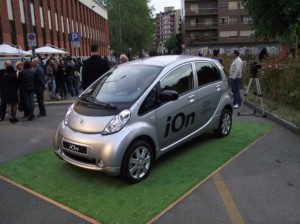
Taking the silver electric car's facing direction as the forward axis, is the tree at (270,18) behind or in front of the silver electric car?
behind

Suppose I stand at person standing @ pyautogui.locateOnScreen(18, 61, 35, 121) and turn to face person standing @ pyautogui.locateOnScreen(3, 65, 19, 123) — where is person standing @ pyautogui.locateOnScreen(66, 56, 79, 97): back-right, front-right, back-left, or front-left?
back-right

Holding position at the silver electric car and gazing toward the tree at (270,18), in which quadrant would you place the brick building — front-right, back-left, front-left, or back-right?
front-left

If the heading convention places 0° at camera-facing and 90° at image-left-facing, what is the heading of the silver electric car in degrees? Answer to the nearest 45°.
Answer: approximately 45°

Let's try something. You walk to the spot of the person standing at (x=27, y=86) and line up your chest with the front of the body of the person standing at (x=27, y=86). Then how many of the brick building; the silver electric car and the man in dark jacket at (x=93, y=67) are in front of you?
1
